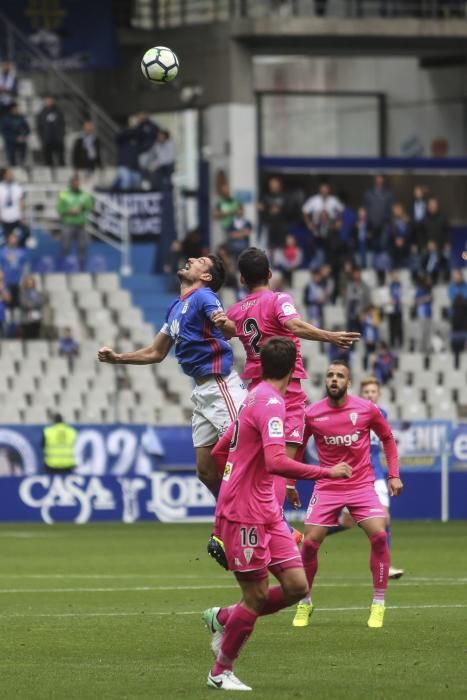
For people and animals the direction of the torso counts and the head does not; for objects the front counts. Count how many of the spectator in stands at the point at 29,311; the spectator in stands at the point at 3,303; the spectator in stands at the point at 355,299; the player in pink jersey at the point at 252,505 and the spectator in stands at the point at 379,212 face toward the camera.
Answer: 4

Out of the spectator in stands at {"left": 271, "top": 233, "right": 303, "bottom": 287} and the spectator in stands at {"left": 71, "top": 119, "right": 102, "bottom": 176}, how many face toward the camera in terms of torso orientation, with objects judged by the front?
2

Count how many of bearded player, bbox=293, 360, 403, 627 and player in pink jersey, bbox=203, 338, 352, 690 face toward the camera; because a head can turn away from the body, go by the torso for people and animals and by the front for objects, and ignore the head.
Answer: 1

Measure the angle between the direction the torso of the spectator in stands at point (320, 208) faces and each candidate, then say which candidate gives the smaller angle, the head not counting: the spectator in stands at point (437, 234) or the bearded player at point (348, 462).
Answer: the bearded player

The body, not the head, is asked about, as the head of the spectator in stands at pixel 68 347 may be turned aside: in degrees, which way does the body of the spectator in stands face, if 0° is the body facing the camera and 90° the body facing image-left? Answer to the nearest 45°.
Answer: approximately 0°

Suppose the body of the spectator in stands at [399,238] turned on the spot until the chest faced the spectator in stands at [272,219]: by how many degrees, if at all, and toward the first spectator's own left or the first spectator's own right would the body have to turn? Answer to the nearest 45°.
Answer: approximately 90° to the first spectator's own right

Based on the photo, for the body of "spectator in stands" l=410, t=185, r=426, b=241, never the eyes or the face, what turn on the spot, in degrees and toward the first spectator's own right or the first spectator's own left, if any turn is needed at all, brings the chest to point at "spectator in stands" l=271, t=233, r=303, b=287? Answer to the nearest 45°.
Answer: approximately 45° to the first spectator's own right
